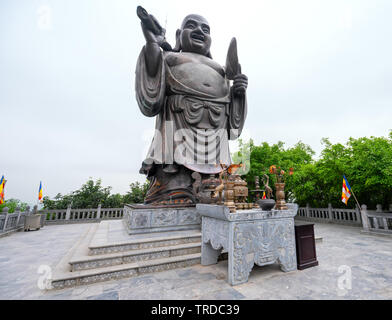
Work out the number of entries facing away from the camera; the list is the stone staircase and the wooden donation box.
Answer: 0

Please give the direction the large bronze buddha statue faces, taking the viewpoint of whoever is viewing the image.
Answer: facing the viewer and to the right of the viewer

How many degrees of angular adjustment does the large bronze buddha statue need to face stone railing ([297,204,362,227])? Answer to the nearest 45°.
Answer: approximately 90° to its left

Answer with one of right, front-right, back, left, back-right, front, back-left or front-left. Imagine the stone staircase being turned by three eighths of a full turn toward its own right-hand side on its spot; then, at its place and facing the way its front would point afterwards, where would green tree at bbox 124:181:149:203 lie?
right

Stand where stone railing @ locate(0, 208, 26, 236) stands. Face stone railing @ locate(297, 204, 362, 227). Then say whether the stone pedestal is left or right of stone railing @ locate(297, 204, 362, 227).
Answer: right

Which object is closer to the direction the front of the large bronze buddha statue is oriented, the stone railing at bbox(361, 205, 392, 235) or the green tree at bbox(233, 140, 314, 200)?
the stone railing

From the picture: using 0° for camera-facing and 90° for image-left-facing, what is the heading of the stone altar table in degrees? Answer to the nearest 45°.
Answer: approximately 315°

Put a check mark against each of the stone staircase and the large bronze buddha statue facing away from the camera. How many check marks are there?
0

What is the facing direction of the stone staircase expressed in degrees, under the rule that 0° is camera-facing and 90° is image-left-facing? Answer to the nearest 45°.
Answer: approximately 315°

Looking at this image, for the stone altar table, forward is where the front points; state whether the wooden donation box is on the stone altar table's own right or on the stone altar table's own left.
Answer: on the stone altar table's own left
